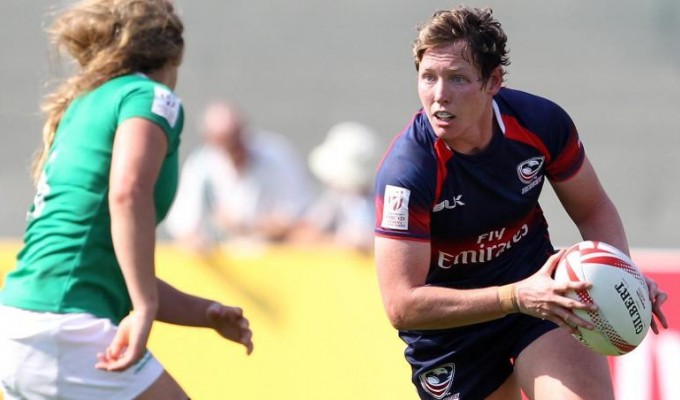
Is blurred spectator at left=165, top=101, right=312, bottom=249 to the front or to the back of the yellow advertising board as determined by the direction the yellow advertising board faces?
to the back

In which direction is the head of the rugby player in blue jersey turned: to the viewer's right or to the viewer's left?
to the viewer's left

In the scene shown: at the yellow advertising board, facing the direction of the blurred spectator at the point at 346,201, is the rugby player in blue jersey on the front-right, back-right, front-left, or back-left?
back-right

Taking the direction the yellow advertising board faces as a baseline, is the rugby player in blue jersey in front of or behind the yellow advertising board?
in front

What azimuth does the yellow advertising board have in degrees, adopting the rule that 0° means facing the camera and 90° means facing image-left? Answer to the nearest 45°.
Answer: approximately 0°

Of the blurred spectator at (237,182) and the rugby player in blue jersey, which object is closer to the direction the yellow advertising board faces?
the rugby player in blue jersey
